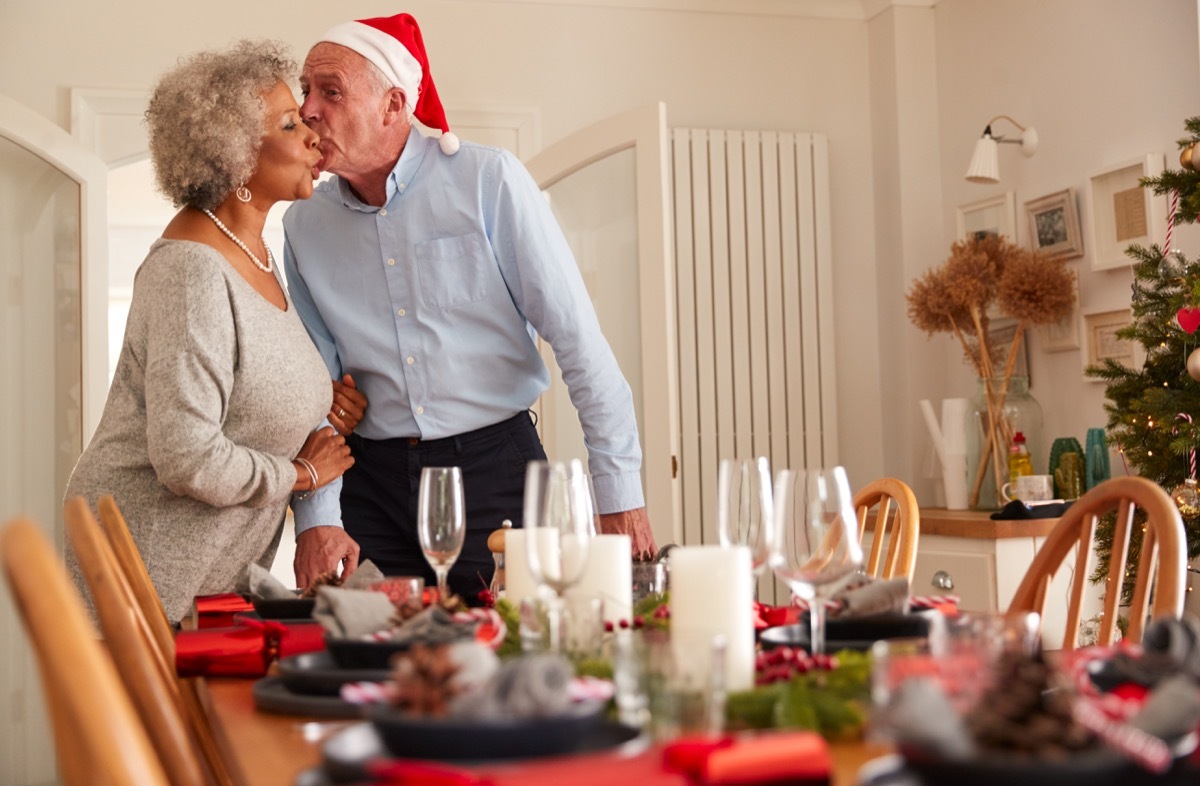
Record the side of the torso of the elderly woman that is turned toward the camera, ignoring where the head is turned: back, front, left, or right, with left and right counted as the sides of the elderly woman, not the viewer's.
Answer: right

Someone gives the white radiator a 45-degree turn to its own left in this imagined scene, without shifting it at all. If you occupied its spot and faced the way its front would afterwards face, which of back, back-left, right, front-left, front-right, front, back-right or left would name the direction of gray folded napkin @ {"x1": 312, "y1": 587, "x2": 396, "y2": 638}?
front-right

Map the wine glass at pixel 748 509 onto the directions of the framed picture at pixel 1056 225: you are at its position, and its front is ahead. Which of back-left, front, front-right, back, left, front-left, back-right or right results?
front-left

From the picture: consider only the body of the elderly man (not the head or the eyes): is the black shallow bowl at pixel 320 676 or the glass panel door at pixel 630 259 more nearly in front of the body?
the black shallow bowl

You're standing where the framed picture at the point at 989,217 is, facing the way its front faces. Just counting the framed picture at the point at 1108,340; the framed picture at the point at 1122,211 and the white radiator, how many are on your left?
2

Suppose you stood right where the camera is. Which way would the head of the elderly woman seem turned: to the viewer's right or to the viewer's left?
to the viewer's right

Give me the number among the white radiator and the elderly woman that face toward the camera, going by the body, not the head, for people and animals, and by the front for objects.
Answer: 1

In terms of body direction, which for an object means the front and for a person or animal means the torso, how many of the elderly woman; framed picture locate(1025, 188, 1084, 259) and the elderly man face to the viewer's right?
1

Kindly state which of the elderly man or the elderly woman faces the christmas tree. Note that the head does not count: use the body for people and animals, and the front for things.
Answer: the elderly woman

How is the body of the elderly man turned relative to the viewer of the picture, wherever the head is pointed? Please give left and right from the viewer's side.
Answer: facing the viewer and to the left of the viewer

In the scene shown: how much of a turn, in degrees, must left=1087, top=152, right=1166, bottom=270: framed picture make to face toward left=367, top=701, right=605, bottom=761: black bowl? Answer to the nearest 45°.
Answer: approximately 45° to its left

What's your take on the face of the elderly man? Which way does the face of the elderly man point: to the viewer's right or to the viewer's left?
to the viewer's left

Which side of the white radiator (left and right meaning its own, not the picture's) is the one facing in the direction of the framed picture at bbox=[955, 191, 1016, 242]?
left

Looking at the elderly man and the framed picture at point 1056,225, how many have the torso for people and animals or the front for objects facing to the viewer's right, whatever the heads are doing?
0

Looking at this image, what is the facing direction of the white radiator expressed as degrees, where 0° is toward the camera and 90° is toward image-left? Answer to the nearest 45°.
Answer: approximately 0°

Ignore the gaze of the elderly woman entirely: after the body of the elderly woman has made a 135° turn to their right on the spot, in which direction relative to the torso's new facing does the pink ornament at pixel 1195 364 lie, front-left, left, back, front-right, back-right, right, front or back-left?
back-left

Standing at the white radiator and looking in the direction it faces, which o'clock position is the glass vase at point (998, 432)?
The glass vase is roughly at 10 o'clock from the white radiator.
